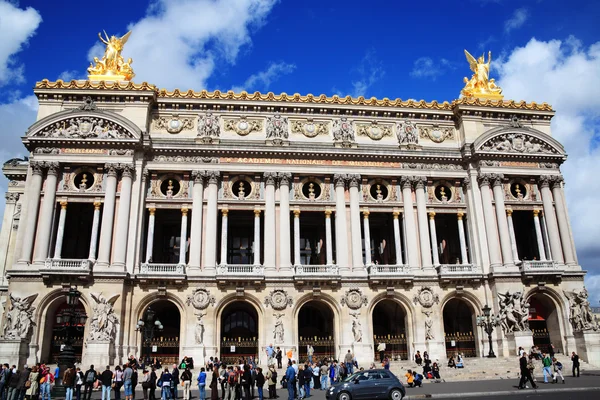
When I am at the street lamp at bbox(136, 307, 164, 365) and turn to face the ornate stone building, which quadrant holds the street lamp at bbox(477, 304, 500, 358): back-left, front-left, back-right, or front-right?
front-right

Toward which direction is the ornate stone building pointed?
toward the camera

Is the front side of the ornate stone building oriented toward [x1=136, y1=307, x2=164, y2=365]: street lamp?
no
